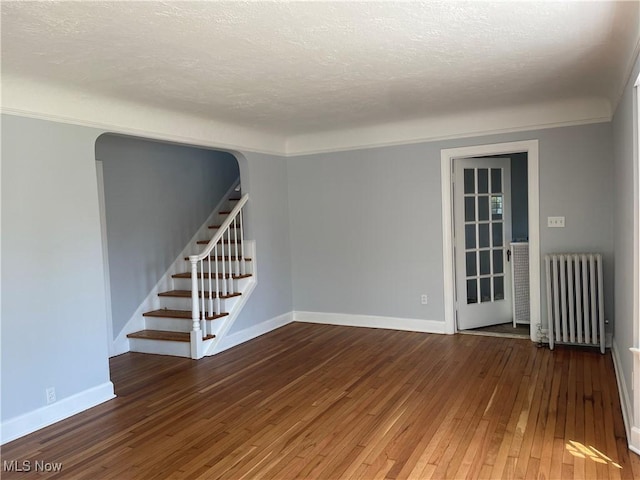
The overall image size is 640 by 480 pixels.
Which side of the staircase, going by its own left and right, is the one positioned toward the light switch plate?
left

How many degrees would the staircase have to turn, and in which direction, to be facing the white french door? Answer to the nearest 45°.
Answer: approximately 135° to its left

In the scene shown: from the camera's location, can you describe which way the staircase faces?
facing the viewer and to the left of the viewer

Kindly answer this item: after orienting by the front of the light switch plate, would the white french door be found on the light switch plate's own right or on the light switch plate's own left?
on the light switch plate's own right

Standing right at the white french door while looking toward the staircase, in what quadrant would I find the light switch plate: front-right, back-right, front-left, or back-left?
back-left

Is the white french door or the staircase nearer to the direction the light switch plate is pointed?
the staircase

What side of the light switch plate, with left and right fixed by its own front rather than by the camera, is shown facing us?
front

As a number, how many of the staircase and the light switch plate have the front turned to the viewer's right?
0
